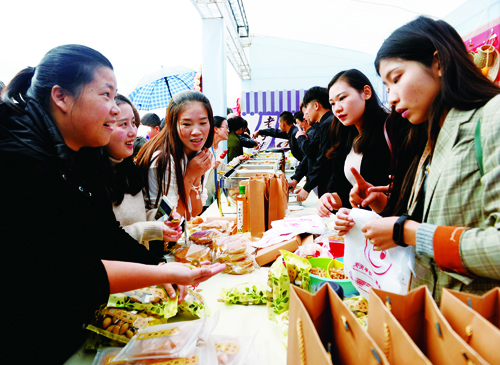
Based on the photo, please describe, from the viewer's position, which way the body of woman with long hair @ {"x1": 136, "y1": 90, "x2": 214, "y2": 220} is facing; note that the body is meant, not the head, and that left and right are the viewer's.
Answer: facing the viewer and to the right of the viewer

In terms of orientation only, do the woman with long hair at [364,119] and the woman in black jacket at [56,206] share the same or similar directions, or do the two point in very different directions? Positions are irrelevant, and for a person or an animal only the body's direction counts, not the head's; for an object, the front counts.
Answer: very different directions

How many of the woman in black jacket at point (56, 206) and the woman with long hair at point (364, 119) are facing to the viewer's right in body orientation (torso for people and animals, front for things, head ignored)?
1

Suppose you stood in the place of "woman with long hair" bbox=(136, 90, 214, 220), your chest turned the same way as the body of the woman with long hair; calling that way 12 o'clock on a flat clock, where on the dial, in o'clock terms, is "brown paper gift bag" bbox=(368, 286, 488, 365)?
The brown paper gift bag is roughly at 1 o'clock from the woman with long hair.

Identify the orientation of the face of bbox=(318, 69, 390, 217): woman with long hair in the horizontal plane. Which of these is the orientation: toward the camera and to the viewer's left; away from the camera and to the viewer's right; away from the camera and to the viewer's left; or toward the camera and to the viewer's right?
toward the camera and to the viewer's left

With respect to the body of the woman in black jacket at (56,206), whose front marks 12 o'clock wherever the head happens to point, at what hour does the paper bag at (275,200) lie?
The paper bag is roughly at 11 o'clock from the woman in black jacket.

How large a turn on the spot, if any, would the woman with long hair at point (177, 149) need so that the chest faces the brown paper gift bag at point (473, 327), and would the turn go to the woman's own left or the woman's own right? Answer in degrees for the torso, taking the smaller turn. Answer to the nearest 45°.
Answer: approximately 45° to the woman's own right

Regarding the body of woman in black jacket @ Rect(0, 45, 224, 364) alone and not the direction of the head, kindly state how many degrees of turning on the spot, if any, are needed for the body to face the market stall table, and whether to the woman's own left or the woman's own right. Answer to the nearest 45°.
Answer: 0° — they already face it

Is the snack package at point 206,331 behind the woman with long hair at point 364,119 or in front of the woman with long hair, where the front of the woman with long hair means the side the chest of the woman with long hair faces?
in front

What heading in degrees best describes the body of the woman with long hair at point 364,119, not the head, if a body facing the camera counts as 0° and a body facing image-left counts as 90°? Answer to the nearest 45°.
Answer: approximately 45°

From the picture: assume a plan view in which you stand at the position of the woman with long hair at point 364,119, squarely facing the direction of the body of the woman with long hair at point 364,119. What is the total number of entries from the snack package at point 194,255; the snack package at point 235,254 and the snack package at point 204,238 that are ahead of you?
3

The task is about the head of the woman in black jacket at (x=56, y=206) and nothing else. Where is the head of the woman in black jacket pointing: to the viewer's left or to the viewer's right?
to the viewer's right

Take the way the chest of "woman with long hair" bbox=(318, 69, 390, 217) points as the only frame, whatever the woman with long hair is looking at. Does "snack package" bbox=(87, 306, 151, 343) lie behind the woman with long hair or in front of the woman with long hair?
in front

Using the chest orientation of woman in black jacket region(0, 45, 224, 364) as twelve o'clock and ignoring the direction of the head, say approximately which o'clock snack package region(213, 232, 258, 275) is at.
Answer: The snack package is roughly at 11 o'clock from the woman in black jacket.

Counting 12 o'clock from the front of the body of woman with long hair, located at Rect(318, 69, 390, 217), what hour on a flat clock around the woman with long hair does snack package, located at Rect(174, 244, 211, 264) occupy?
The snack package is roughly at 12 o'clock from the woman with long hair.

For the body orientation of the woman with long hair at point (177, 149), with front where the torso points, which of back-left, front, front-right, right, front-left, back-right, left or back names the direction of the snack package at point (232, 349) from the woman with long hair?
front-right

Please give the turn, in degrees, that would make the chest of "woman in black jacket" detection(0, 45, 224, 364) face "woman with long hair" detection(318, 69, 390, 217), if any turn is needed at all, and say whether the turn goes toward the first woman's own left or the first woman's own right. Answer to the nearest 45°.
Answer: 0° — they already face them

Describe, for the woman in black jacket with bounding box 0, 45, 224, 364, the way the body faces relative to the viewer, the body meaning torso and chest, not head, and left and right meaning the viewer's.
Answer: facing to the right of the viewer

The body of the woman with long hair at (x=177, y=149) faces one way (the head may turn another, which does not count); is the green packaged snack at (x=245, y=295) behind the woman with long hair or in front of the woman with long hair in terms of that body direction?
in front
